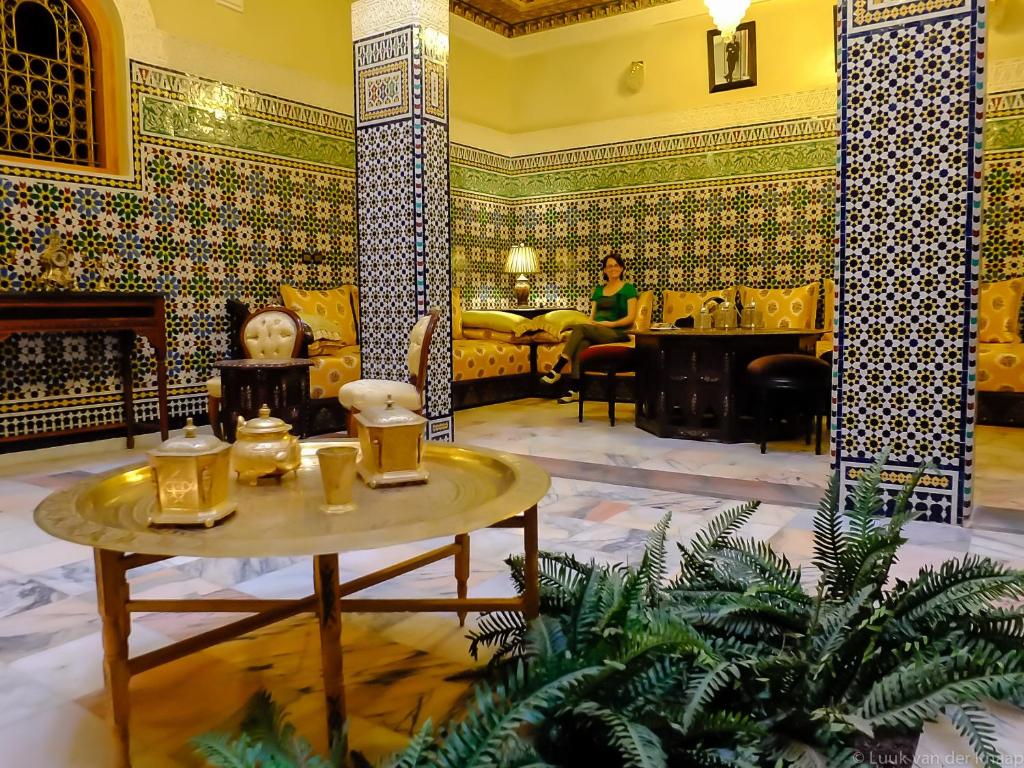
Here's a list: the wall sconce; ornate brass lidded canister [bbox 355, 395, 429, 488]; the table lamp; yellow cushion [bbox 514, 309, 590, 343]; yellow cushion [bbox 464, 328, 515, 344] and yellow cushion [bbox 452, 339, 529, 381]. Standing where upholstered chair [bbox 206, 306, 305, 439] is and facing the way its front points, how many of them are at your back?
5

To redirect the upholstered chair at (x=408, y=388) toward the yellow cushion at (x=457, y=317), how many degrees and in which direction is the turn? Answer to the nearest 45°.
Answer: approximately 90° to its right

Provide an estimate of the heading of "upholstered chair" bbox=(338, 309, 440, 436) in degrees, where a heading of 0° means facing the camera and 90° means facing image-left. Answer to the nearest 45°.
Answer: approximately 90°

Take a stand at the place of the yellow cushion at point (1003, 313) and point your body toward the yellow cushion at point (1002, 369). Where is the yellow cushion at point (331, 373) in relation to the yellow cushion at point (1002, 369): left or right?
right

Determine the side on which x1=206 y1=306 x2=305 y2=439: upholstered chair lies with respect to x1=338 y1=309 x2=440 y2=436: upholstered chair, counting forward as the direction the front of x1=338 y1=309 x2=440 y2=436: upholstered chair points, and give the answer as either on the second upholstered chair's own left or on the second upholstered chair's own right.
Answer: on the second upholstered chair's own right

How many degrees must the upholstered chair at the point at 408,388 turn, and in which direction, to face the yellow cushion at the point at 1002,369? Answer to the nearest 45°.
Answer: approximately 180°

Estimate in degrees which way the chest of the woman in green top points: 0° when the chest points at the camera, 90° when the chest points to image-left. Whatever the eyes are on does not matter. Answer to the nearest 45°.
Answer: approximately 45°

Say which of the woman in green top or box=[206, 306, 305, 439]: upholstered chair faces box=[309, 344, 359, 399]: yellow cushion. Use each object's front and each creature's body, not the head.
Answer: the woman in green top

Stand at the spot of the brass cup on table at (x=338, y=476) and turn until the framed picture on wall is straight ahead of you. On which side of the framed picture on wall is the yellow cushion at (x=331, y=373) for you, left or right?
left

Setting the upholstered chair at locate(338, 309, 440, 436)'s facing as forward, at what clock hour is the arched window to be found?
The arched window is roughly at 1 o'clock from the upholstered chair.
